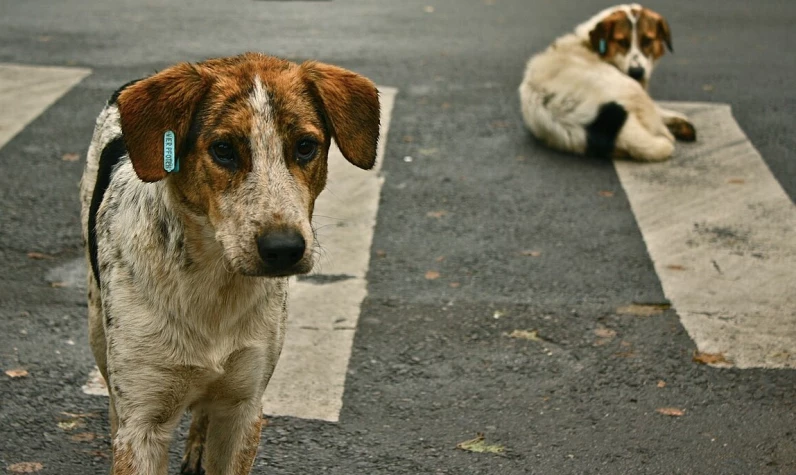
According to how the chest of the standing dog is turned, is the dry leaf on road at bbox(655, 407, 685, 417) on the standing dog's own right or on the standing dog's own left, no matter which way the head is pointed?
on the standing dog's own left

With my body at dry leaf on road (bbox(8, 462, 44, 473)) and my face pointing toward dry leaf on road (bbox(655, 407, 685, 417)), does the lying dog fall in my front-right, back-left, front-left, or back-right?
front-left

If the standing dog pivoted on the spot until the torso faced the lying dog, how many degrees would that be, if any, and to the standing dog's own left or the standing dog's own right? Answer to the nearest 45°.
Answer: approximately 135° to the standing dog's own left

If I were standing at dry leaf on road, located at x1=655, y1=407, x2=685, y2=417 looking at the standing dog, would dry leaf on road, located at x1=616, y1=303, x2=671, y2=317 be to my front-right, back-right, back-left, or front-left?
back-right

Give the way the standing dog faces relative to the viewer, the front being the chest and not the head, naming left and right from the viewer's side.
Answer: facing the viewer

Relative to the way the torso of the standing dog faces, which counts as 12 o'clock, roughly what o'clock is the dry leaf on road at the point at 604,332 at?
The dry leaf on road is roughly at 8 o'clock from the standing dog.

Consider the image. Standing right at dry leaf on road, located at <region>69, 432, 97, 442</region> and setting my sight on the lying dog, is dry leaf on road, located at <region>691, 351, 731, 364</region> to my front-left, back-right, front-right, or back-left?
front-right

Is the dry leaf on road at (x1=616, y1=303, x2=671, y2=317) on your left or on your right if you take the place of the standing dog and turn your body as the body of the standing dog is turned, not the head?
on your left

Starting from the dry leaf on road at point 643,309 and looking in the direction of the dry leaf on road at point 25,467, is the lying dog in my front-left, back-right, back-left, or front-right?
back-right

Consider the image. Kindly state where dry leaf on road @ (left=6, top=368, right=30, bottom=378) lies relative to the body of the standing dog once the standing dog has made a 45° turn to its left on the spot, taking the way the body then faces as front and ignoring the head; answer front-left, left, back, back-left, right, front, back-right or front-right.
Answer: back
